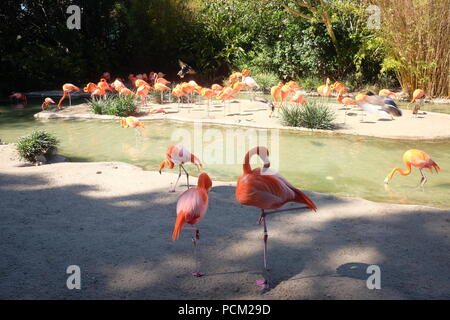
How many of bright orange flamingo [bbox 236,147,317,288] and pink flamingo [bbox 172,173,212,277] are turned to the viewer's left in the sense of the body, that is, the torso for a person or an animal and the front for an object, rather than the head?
1

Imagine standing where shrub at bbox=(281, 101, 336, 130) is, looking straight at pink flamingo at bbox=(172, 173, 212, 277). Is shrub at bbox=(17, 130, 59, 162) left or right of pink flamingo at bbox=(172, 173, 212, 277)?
right

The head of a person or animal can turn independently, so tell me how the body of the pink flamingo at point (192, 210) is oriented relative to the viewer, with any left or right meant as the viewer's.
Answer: facing away from the viewer and to the right of the viewer

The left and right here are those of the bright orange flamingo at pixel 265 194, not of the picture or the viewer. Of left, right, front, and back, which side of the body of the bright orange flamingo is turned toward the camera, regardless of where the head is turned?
left

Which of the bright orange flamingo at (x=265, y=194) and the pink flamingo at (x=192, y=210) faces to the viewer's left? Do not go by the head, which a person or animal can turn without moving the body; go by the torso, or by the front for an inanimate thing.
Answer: the bright orange flamingo

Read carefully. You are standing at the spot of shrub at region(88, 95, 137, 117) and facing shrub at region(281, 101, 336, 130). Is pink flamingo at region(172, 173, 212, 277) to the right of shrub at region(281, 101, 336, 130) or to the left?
right

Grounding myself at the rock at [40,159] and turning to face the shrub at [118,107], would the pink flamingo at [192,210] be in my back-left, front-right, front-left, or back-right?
back-right

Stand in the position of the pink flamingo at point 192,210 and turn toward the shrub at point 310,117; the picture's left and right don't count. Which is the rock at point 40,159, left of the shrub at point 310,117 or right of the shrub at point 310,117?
left
